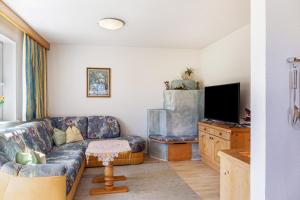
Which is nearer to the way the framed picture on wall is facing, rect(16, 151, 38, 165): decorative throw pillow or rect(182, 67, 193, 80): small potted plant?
the decorative throw pillow

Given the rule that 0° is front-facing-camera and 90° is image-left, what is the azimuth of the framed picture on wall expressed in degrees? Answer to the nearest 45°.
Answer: approximately 0°

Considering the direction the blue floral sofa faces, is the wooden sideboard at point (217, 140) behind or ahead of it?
ahead

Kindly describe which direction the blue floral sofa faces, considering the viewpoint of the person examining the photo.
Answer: facing the viewer and to the right of the viewer

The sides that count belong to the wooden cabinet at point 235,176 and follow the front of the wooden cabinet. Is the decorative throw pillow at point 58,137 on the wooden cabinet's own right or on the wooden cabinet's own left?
on the wooden cabinet's own right

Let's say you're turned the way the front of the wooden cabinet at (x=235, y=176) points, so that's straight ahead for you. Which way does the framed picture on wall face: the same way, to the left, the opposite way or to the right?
to the left

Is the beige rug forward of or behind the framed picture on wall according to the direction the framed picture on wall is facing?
forward

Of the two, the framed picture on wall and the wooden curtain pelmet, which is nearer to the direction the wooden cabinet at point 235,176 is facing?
the wooden curtain pelmet

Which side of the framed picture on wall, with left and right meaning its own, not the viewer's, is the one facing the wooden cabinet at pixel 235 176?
front

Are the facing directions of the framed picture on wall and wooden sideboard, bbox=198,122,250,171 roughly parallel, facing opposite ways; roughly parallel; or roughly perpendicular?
roughly perpendicular
